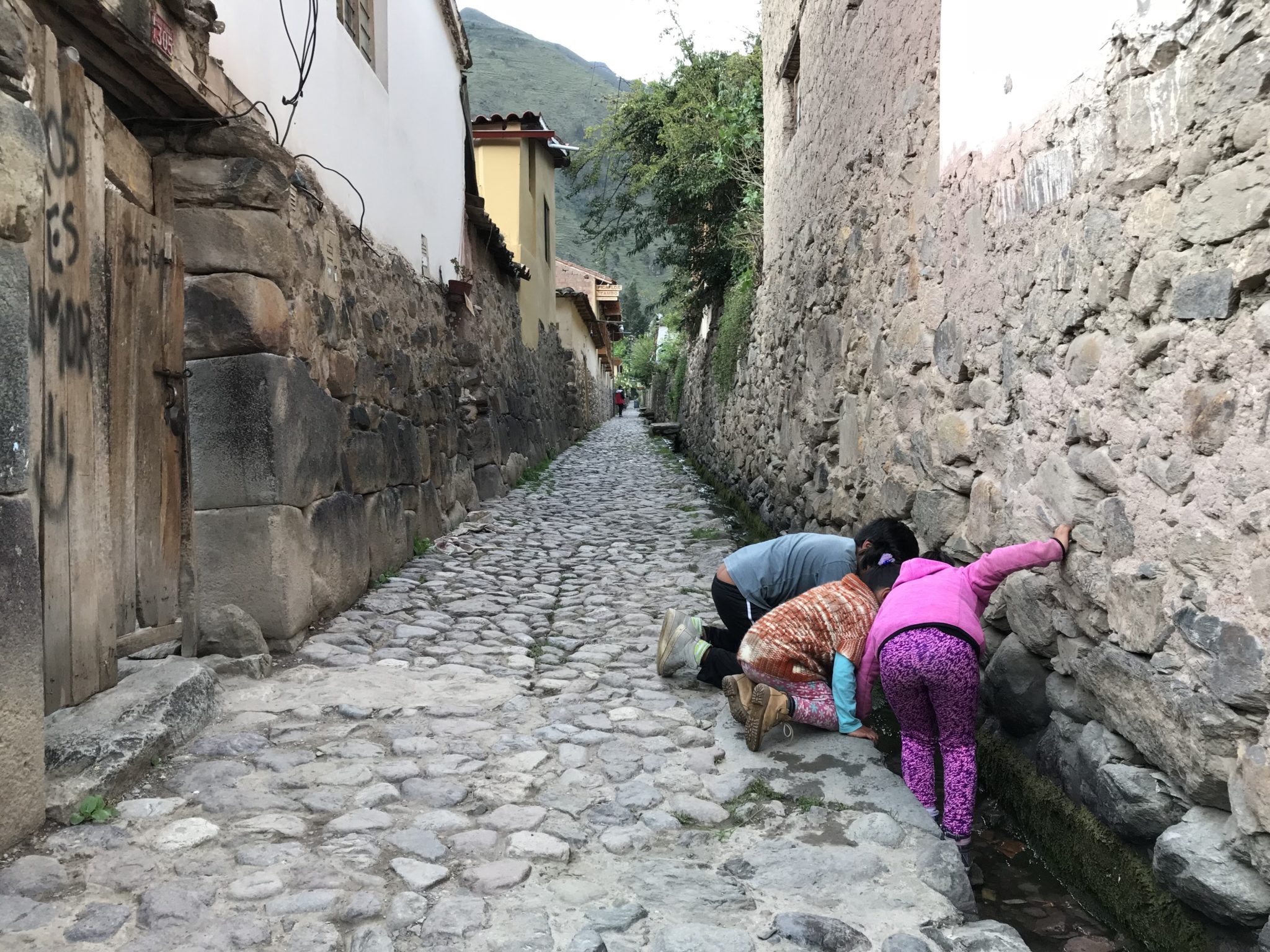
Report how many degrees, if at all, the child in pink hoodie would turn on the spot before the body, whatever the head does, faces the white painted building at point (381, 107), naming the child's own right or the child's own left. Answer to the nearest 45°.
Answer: approximately 45° to the child's own left

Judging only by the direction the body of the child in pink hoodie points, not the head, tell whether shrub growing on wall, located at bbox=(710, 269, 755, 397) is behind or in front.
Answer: in front

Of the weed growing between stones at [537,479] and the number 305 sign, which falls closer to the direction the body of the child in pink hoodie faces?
the weed growing between stones

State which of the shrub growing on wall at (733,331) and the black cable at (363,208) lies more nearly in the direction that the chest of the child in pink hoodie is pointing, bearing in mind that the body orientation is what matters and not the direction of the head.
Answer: the shrub growing on wall

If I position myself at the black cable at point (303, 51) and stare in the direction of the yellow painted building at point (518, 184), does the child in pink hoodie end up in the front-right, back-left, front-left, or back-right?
back-right

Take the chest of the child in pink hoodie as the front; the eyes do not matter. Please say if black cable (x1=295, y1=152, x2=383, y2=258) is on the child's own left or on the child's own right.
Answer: on the child's own left

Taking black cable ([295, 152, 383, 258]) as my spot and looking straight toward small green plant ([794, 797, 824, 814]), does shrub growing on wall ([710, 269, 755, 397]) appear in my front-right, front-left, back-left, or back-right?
back-left

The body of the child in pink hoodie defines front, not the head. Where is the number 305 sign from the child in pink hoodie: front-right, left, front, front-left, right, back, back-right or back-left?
left

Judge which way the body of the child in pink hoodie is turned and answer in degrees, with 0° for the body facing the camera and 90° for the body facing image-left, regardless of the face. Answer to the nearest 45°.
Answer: approximately 180°
